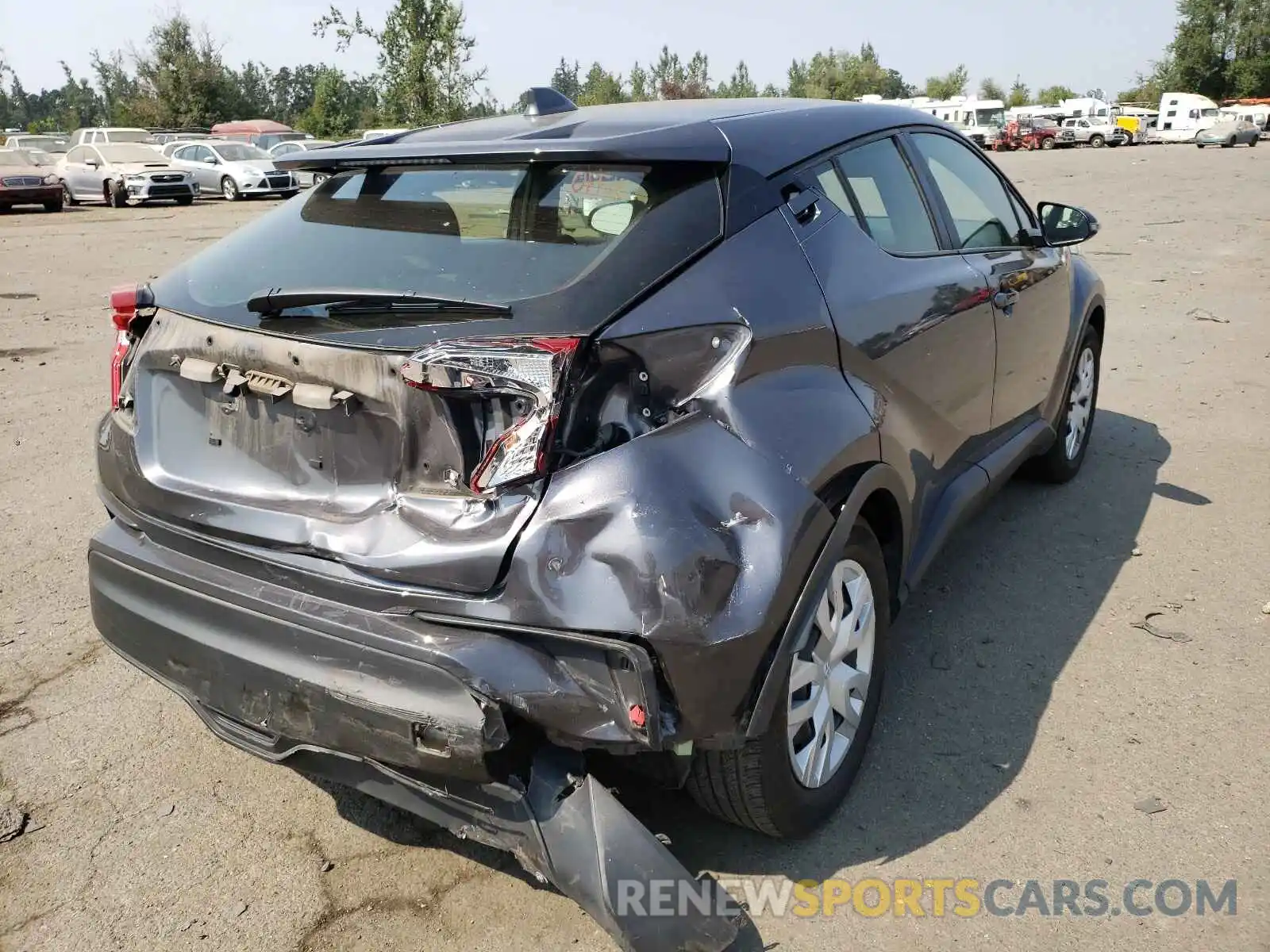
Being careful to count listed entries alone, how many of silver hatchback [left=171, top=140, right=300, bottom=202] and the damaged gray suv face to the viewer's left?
0

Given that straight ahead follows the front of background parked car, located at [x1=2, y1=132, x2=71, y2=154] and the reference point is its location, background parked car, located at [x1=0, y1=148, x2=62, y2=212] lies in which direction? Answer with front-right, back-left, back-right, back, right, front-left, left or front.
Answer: front-right

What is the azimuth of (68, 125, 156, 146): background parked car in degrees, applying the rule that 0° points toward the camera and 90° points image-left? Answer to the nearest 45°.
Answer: approximately 315°

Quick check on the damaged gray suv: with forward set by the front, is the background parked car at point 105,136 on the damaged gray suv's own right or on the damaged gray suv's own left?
on the damaged gray suv's own left

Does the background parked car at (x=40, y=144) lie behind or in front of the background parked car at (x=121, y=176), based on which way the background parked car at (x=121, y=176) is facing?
behind

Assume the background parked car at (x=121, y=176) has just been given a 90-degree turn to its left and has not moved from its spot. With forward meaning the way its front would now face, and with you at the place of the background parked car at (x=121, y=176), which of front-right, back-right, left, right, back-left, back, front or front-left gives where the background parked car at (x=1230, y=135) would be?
front-right

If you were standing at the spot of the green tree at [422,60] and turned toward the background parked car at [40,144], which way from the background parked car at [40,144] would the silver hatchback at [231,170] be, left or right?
left

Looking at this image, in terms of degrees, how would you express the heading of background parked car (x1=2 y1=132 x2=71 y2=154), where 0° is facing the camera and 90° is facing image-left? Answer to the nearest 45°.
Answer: approximately 315°

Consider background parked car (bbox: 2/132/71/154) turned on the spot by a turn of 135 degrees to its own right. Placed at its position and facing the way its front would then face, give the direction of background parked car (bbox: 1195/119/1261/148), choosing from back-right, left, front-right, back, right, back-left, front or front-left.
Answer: back

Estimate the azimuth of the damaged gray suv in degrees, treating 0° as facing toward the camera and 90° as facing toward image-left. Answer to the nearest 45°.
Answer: approximately 225°
